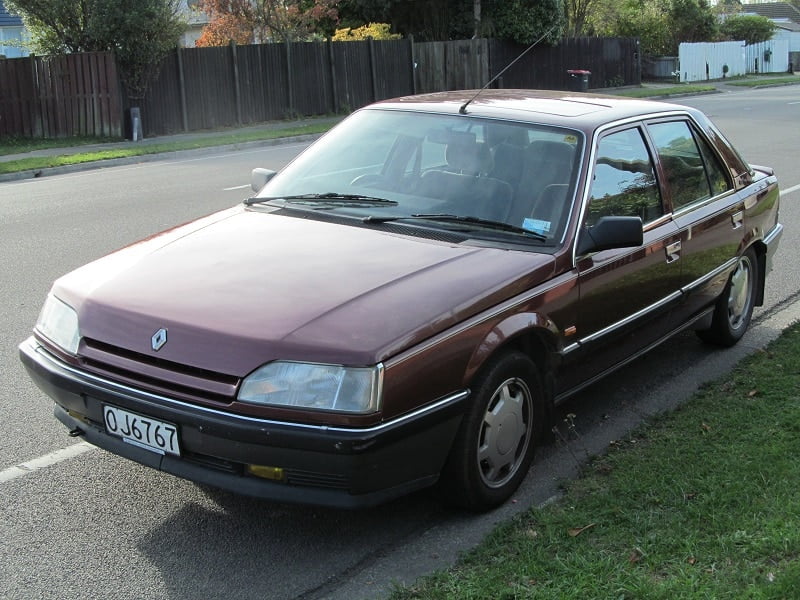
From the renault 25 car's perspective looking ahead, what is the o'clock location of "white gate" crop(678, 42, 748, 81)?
The white gate is roughly at 5 o'clock from the renault 25 car.

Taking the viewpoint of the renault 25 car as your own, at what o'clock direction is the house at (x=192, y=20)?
The house is roughly at 4 o'clock from the renault 25 car.

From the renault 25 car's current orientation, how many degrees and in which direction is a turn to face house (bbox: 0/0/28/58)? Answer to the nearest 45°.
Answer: approximately 135° to its right

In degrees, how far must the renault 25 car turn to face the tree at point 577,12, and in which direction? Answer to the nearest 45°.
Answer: approximately 135° to its right

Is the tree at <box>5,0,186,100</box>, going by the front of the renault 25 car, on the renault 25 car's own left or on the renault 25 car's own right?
on the renault 25 car's own right

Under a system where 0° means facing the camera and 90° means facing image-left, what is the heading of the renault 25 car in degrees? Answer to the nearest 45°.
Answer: approximately 45°

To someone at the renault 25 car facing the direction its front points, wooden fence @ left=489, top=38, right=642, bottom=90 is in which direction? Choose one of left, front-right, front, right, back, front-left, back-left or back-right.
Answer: back-right

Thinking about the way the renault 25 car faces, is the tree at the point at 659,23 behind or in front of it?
behind

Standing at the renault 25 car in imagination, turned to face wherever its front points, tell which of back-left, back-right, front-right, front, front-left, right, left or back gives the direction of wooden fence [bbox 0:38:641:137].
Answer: back-right
